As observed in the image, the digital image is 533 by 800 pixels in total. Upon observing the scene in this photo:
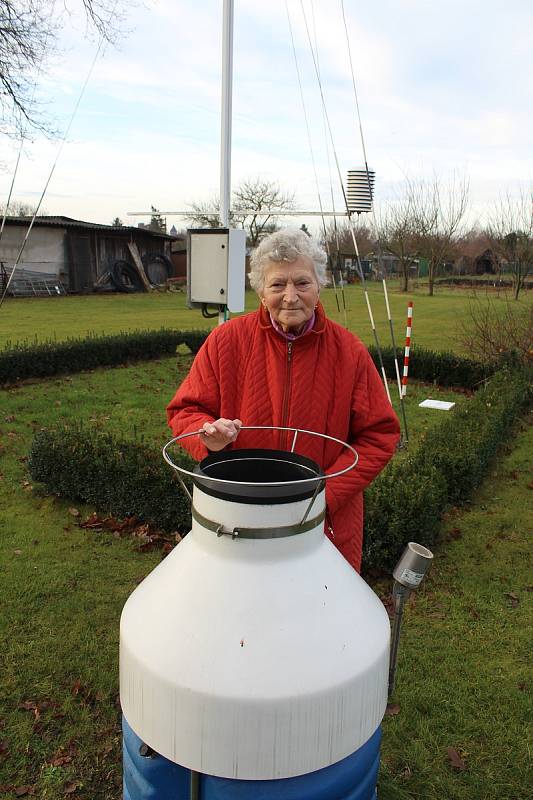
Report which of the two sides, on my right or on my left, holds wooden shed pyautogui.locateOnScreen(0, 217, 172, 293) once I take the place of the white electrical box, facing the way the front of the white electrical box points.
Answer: on my right

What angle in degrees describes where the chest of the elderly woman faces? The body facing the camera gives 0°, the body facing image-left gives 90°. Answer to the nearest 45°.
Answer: approximately 0°

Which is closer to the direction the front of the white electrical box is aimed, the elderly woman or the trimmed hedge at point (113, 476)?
the trimmed hedge

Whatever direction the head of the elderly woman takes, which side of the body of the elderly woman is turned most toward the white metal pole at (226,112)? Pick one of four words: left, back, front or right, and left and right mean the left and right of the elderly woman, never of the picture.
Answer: back

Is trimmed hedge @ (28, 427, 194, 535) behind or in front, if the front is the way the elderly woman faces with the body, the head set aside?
behind

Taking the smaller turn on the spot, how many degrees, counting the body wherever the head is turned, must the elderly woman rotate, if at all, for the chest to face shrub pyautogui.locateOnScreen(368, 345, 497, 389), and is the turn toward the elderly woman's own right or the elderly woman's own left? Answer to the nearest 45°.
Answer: approximately 180°

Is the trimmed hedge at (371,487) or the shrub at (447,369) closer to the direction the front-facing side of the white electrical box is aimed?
the trimmed hedge

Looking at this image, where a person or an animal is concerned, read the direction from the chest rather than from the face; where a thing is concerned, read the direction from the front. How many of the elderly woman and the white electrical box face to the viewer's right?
0

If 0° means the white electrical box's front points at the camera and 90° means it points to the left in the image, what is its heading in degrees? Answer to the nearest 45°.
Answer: approximately 45°
